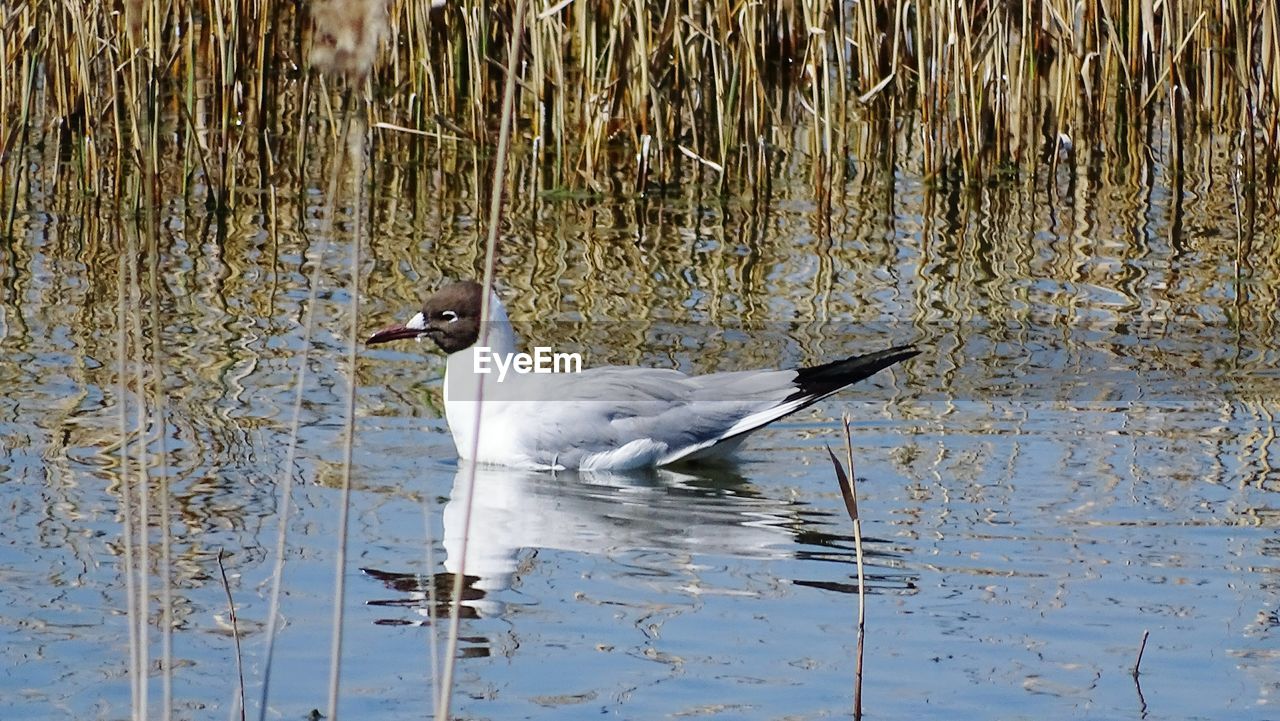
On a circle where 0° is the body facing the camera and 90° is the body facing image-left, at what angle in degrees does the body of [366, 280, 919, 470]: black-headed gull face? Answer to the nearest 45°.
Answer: approximately 90°
